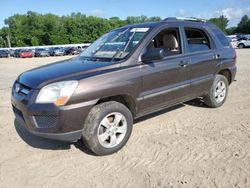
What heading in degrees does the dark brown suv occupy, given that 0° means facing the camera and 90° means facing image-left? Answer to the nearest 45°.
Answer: approximately 45°

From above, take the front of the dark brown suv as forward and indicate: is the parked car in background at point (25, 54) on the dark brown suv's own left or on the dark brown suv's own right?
on the dark brown suv's own right

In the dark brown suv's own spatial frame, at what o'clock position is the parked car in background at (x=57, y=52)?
The parked car in background is roughly at 4 o'clock from the dark brown suv.
